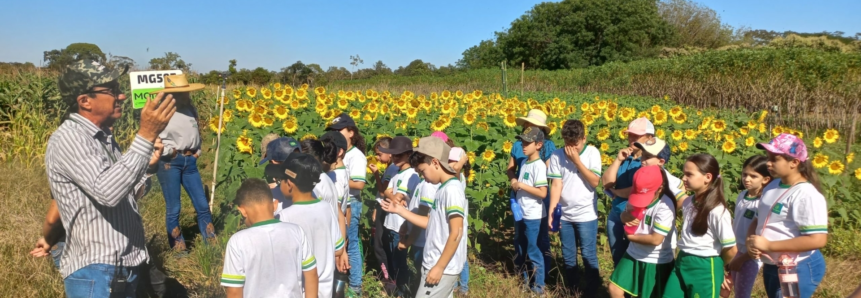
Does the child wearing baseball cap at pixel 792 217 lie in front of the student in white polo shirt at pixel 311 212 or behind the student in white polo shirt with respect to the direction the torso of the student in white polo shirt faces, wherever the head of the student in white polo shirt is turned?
behind

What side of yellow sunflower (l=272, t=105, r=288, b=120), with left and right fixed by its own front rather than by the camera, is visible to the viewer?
front

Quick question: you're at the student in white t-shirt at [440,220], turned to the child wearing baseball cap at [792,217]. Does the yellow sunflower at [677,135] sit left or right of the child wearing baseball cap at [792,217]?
left

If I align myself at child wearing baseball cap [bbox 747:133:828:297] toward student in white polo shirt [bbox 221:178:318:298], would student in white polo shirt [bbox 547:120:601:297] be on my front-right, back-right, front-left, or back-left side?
front-right

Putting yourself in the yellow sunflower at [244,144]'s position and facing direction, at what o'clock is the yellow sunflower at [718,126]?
the yellow sunflower at [718,126] is roughly at 9 o'clock from the yellow sunflower at [244,144].

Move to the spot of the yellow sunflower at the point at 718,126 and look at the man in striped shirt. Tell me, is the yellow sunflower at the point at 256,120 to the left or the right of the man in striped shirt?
right

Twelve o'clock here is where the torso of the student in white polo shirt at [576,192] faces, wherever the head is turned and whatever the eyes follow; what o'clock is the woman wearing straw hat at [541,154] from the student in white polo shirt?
The woman wearing straw hat is roughly at 5 o'clock from the student in white polo shirt.

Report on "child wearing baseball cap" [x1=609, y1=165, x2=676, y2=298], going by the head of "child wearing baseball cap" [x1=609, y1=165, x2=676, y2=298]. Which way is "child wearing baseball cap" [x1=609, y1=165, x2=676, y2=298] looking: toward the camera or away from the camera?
toward the camera

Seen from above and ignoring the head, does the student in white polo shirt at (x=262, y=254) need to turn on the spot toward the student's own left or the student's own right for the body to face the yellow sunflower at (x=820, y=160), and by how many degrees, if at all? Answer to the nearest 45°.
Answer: approximately 90° to the student's own right

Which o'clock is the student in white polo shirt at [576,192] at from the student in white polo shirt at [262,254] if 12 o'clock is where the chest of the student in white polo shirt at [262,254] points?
the student in white polo shirt at [576,192] is roughly at 2 o'clock from the student in white polo shirt at [262,254].

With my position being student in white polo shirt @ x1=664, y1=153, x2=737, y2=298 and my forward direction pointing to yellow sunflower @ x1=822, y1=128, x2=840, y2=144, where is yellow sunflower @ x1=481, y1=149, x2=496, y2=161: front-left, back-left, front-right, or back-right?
front-left

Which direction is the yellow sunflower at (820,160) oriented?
toward the camera

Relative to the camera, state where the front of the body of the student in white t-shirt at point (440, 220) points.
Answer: to the viewer's left

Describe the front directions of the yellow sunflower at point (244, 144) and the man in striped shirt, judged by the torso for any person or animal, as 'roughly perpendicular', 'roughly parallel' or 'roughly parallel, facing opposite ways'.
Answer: roughly perpendicular

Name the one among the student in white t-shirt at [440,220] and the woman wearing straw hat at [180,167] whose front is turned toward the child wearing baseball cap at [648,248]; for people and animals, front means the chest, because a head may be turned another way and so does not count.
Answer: the woman wearing straw hat

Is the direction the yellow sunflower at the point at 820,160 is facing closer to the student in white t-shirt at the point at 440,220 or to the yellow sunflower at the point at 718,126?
the student in white t-shirt

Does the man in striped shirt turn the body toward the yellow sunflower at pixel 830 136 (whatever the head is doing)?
yes

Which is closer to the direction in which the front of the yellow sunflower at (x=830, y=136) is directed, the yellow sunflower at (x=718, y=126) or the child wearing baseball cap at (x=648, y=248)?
the child wearing baseball cap

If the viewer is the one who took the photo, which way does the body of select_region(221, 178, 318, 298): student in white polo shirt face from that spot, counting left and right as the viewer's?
facing away from the viewer

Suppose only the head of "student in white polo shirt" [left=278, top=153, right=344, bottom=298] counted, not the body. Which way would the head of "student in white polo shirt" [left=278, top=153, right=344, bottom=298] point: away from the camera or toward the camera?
away from the camera

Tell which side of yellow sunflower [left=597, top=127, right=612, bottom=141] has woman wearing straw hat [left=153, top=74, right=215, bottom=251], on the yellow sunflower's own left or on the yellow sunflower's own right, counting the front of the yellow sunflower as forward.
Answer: on the yellow sunflower's own right

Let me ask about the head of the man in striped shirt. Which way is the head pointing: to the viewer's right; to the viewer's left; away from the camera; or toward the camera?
to the viewer's right

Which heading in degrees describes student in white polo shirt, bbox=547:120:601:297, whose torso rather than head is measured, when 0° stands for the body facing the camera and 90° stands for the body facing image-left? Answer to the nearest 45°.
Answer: approximately 0°
